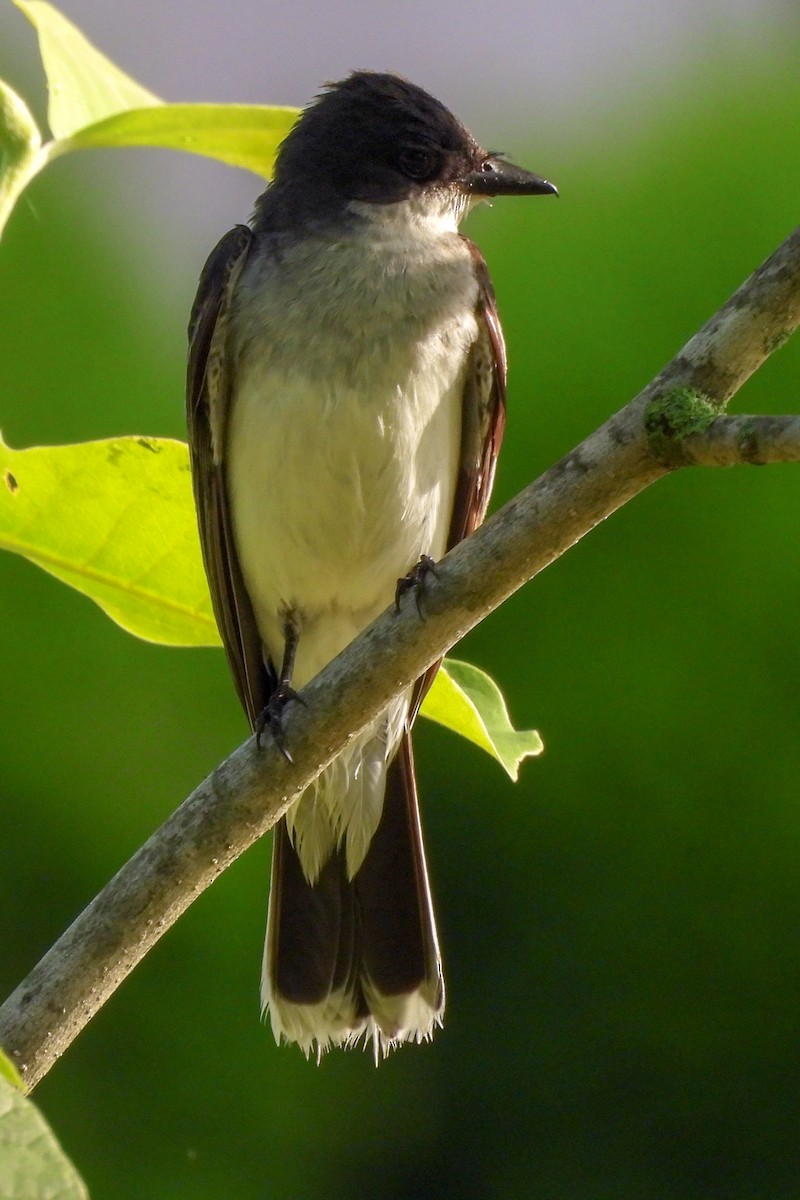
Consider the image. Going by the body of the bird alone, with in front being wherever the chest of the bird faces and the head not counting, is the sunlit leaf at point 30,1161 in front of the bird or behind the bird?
in front

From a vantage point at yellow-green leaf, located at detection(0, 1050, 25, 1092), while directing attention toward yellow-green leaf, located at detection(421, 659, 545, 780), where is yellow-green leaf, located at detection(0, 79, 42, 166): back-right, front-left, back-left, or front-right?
front-left

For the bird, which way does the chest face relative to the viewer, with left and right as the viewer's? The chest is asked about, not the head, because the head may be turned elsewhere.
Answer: facing the viewer
